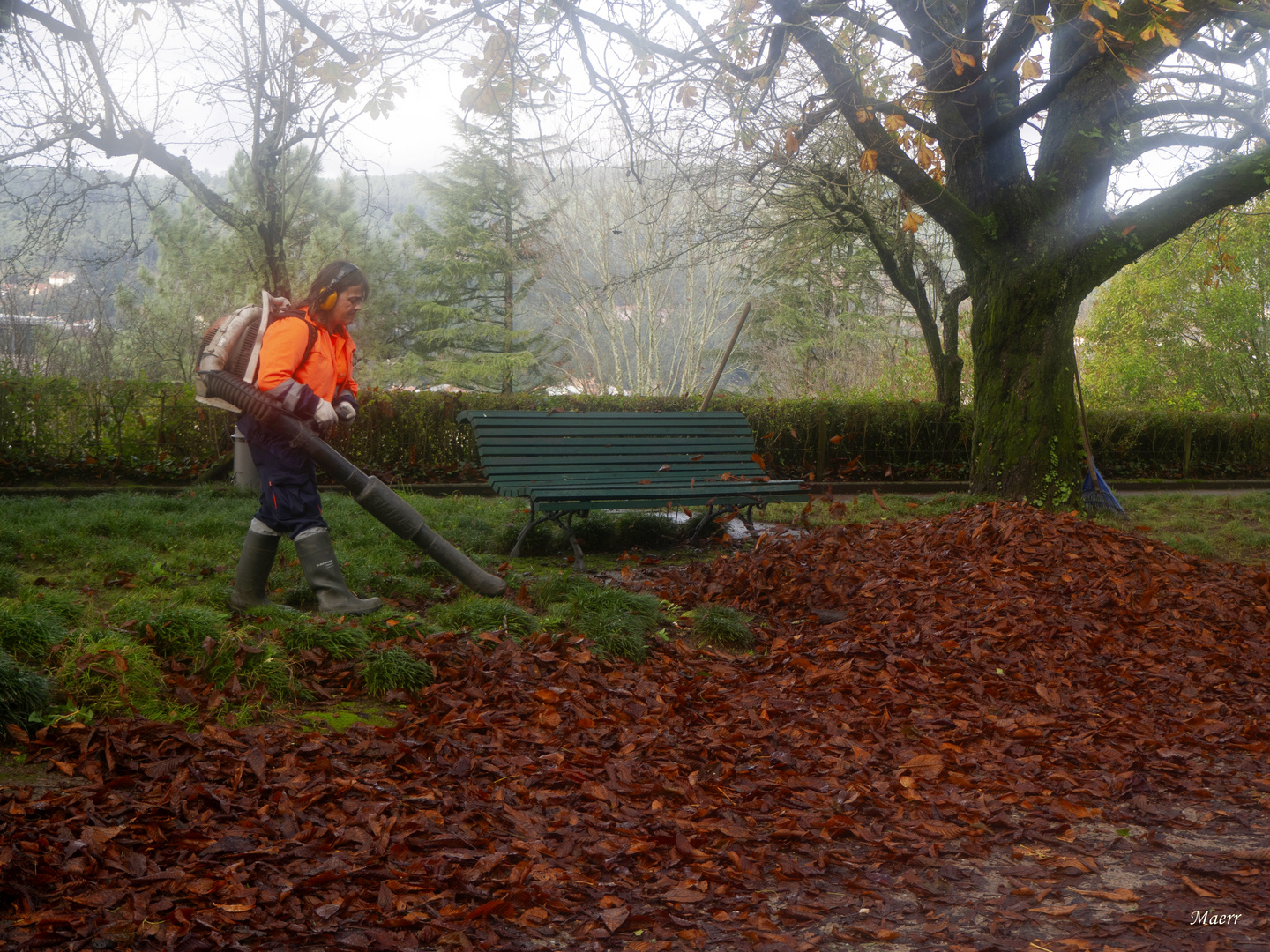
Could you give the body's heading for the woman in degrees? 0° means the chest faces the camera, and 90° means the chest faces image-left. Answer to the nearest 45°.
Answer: approximately 270°

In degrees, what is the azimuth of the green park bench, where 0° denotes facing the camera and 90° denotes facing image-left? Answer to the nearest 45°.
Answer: approximately 315°

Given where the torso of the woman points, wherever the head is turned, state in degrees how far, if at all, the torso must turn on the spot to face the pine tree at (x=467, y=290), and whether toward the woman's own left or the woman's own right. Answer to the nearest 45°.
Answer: approximately 90° to the woman's own left

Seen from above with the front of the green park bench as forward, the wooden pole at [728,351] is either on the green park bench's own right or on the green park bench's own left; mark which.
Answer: on the green park bench's own left
